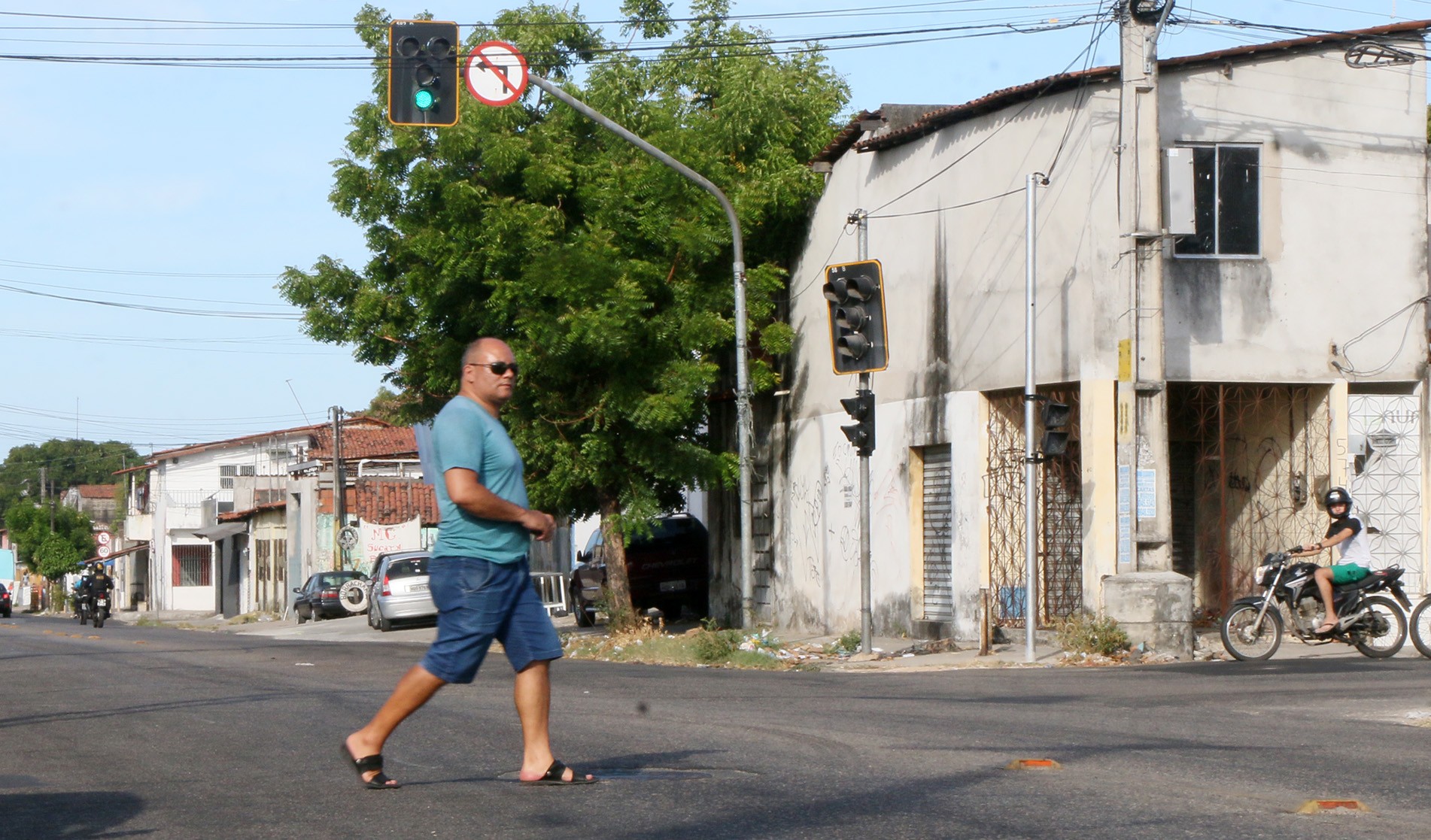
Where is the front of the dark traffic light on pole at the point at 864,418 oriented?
to the viewer's left

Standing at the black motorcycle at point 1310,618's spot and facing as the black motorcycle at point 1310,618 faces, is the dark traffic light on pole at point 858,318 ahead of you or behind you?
ahead

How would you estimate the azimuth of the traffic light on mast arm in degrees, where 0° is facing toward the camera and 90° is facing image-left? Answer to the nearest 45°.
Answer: approximately 0°

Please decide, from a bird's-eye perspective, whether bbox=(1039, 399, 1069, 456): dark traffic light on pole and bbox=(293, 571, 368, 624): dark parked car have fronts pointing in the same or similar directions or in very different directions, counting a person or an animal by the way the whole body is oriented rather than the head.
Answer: very different directions

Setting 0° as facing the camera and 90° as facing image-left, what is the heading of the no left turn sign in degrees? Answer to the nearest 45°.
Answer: approximately 0°

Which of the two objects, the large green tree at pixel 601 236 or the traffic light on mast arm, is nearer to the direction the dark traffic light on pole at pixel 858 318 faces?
the traffic light on mast arm

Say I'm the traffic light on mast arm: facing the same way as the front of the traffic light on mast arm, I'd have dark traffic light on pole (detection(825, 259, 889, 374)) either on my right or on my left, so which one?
on my left
